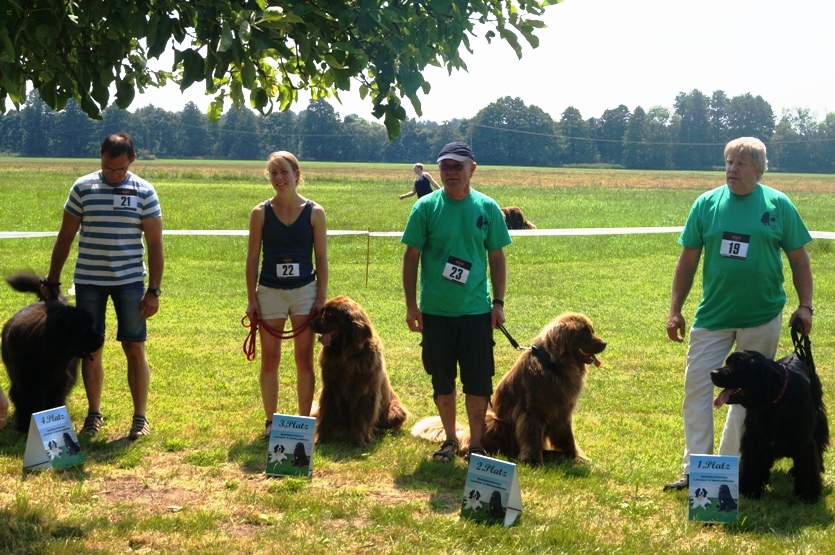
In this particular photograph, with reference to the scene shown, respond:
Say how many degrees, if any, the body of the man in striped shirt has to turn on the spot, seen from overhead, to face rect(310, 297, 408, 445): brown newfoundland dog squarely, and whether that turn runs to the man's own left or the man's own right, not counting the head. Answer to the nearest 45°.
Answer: approximately 90° to the man's own left

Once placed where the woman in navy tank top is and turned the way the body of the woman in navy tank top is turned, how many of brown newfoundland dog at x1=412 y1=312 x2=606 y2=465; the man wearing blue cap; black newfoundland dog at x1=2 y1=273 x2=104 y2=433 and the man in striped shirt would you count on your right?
2

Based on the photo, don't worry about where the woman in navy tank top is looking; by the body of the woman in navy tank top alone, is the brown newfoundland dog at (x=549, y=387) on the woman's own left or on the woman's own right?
on the woman's own left

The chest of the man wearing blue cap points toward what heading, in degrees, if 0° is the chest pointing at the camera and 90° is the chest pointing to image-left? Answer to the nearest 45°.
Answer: approximately 0°

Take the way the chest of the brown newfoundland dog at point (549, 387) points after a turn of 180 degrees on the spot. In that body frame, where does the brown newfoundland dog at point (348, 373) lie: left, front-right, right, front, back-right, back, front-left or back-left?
front-left

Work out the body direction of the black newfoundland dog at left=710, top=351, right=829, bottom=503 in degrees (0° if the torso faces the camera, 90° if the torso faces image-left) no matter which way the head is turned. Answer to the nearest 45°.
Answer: approximately 45°

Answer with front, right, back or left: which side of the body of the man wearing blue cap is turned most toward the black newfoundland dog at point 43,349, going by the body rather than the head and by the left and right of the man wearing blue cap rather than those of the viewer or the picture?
right

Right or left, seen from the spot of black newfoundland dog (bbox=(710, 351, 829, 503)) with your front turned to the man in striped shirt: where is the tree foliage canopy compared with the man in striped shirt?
left

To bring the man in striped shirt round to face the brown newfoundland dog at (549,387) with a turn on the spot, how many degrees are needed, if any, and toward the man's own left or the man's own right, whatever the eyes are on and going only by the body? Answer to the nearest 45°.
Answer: approximately 90° to the man's own left

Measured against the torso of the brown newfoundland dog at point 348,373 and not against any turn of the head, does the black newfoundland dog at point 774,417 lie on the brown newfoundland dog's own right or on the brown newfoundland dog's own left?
on the brown newfoundland dog's own left

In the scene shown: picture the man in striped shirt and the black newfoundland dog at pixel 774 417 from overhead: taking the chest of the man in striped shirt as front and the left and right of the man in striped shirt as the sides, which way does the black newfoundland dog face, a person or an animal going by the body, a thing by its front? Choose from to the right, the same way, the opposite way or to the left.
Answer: to the right

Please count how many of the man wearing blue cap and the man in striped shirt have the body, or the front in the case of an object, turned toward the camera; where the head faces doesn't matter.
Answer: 2

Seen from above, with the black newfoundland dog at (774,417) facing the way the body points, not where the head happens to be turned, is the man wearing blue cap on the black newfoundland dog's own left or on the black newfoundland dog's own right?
on the black newfoundland dog's own right
